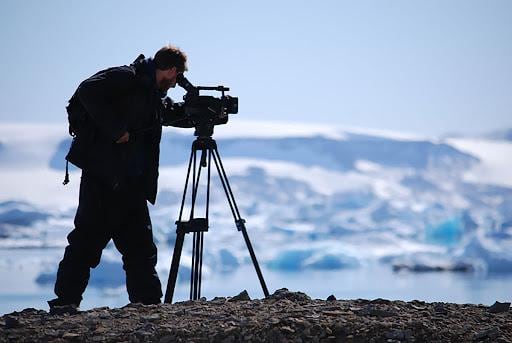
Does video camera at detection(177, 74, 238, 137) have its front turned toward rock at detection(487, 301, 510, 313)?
yes

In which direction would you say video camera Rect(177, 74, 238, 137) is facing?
to the viewer's right

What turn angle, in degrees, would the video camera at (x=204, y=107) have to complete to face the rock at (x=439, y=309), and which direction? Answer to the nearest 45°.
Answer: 0° — it already faces it

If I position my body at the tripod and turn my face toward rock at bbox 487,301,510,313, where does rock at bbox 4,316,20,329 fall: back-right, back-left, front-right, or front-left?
back-right
